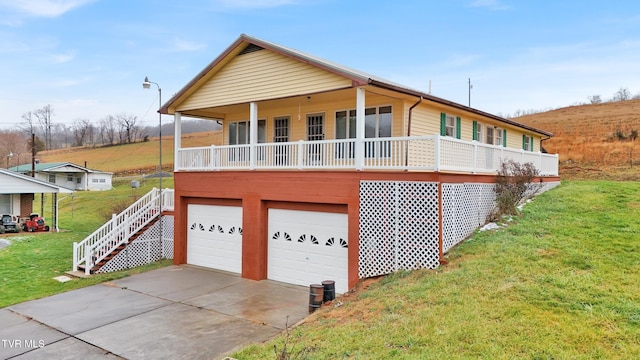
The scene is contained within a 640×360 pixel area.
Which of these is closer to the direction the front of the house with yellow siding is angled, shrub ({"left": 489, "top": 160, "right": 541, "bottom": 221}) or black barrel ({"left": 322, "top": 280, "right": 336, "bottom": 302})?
the black barrel

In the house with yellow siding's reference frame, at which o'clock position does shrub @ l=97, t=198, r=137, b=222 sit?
The shrub is roughly at 3 o'clock from the house with yellow siding.

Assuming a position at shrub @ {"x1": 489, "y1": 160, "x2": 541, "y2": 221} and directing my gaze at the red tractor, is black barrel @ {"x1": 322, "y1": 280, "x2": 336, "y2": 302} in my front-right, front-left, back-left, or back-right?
front-left

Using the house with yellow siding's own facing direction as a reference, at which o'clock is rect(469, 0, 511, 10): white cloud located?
The white cloud is roughly at 6 o'clock from the house with yellow siding.

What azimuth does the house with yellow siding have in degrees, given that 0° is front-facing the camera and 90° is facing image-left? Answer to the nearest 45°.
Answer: approximately 45°

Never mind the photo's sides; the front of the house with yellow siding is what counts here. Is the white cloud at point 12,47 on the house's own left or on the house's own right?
on the house's own right
